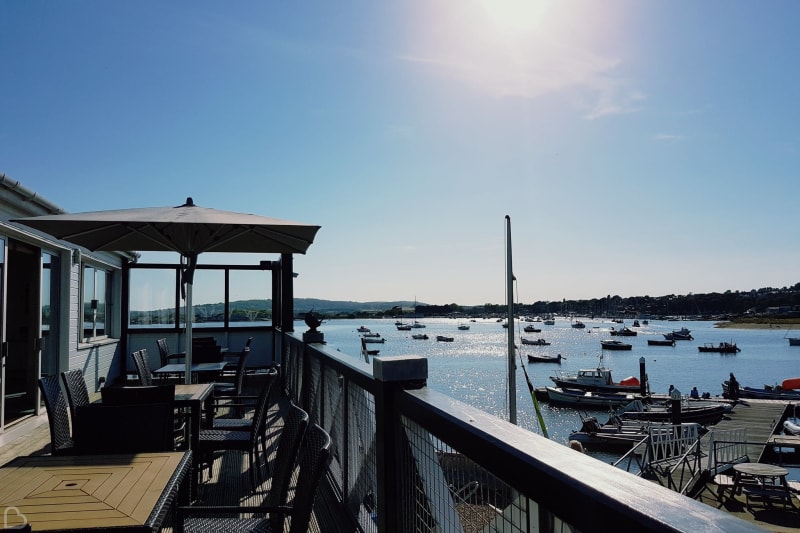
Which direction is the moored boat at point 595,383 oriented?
to the viewer's left

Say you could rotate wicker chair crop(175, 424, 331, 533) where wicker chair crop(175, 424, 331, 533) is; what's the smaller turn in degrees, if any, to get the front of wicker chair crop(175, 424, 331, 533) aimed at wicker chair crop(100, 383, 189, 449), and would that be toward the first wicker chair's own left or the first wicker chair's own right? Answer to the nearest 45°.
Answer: approximately 45° to the first wicker chair's own right

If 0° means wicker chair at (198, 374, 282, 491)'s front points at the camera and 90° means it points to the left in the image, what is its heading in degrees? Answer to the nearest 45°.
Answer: approximately 90°

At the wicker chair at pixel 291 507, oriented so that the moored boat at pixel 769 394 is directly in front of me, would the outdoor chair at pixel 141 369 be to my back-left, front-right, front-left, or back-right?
front-left

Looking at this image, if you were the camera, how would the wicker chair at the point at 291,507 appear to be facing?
facing to the left of the viewer

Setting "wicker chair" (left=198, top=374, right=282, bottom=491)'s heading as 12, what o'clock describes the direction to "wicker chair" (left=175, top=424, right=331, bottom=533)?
"wicker chair" (left=175, top=424, right=331, bottom=533) is roughly at 9 o'clock from "wicker chair" (left=198, top=374, right=282, bottom=491).

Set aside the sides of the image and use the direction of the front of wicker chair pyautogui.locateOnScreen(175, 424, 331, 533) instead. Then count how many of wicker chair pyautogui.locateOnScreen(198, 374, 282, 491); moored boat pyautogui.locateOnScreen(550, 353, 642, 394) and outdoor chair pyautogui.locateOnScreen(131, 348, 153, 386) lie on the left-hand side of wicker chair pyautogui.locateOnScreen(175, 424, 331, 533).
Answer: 0

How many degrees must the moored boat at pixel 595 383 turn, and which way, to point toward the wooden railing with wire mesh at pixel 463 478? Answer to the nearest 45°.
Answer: approximately 90° to its left

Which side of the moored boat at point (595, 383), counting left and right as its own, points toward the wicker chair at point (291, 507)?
left

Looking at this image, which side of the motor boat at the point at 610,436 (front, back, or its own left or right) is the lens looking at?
right

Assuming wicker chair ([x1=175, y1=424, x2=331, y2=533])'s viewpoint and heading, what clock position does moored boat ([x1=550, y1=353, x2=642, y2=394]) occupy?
The moored boat is roughly at 4 o'clock from the wicker chair.
